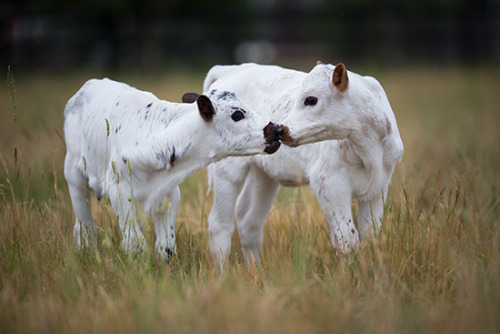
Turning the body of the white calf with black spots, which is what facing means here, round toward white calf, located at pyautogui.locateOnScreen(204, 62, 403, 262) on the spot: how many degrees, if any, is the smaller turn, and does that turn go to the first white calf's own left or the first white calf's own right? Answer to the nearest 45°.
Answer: approximately 45° to the first white calf's own left

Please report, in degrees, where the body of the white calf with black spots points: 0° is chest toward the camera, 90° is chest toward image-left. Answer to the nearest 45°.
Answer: approximately 315°
